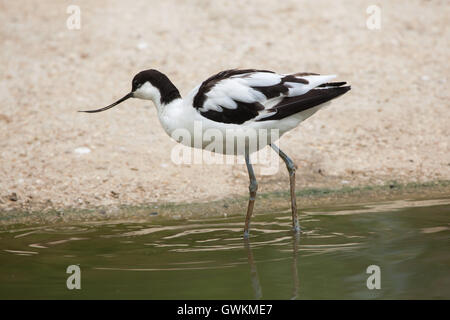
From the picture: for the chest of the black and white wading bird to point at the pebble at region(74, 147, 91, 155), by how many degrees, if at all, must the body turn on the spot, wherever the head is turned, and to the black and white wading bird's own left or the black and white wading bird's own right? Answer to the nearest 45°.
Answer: approximately 45° to the black and white wading bird's own right

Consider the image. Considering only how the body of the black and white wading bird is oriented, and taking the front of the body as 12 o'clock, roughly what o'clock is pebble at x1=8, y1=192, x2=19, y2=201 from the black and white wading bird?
The pebble is roughly at 1 o'clock from the black and white wading bird.

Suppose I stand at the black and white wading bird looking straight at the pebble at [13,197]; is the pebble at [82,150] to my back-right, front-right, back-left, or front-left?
front-right

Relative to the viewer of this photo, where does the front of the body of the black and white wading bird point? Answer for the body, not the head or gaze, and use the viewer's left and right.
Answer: facing to the left of the viewer
